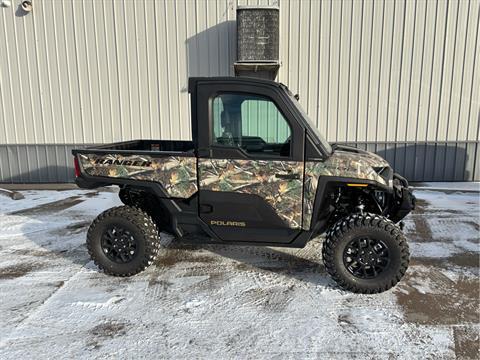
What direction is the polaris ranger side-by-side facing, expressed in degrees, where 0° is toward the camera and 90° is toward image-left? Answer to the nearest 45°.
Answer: approximately 270°
